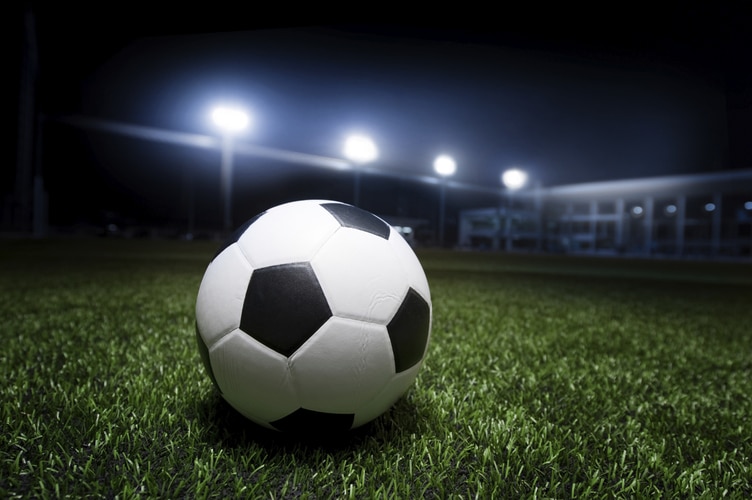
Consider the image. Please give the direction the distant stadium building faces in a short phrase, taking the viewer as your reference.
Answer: facing the viewer and to the left of the viewer

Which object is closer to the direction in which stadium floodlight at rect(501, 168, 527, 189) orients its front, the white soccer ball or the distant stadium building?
the white soccer ball

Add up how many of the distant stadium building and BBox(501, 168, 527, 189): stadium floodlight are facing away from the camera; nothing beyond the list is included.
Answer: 0

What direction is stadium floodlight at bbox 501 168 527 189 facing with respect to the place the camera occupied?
facing the viewer

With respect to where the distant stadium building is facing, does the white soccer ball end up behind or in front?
in front

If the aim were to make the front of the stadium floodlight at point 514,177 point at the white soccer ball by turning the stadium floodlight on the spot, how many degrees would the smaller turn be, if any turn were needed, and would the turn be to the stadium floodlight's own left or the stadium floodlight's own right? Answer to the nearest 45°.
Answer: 0° — it already faces it
